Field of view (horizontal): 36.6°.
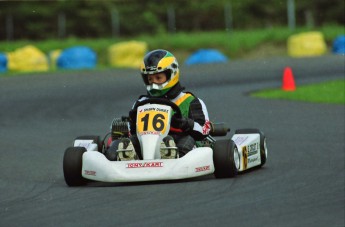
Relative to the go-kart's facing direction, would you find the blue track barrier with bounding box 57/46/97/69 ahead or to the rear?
to the rear

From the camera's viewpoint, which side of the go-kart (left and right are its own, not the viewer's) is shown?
front

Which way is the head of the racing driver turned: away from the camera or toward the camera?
toward the camera
